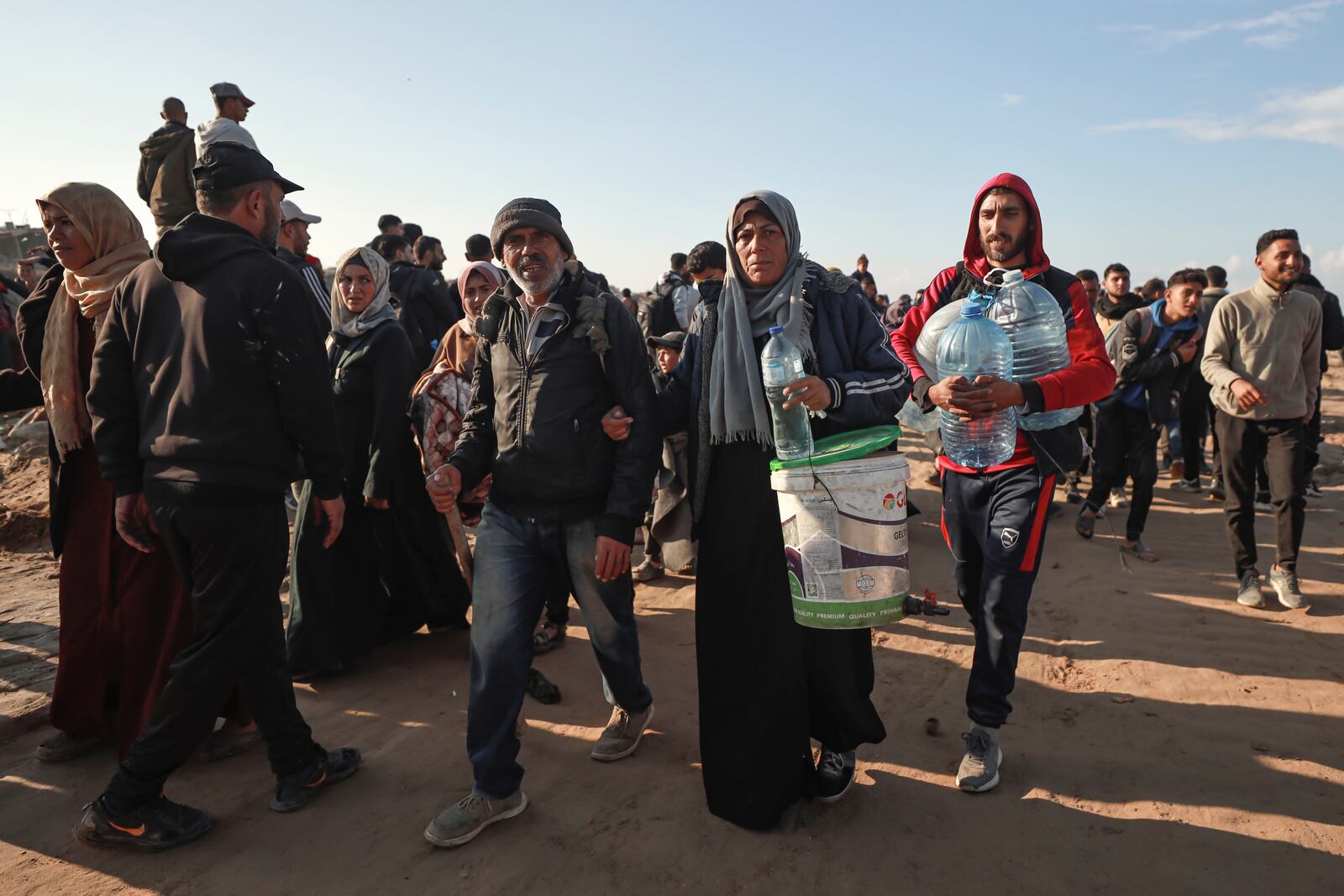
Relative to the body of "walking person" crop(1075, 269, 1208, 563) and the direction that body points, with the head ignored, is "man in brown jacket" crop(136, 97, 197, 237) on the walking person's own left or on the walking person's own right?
on the walking person's own right

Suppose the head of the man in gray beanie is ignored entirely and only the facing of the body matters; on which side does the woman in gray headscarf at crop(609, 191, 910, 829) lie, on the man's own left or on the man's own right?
on the man's own left

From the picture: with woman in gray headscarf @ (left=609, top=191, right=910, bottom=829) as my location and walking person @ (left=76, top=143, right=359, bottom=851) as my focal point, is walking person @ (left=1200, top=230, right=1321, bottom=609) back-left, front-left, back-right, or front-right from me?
back-right

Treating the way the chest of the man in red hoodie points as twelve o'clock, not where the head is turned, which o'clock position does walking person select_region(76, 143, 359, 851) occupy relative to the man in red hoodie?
The walking person is roughly at 2 o'clock from the man in red hoodie.

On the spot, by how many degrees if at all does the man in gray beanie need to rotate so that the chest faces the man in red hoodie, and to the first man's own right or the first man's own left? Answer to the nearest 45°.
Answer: approximately 135° to the first man's own left

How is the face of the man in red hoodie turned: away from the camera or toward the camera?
toward the camera

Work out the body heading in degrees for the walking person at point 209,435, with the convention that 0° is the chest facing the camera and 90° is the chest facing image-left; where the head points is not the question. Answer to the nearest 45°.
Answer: approximately 225°

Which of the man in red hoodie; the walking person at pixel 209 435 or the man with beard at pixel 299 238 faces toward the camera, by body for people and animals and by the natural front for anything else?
the man in red hoodie

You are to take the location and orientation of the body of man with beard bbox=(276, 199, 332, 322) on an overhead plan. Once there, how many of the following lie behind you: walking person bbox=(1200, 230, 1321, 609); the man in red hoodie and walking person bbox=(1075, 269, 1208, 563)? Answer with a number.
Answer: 0

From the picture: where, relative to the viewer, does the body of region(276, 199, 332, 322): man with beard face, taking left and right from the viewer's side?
facing to the right of the viewer

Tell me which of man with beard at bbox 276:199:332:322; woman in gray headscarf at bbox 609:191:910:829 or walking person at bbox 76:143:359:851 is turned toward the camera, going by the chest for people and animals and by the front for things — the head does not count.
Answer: the woman in gray headscarf

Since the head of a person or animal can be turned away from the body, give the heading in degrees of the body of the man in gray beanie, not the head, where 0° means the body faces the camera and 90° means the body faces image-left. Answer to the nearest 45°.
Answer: approximately 45°

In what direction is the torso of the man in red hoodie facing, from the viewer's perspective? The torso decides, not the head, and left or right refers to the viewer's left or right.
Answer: facing the viewer
